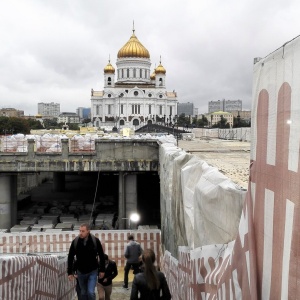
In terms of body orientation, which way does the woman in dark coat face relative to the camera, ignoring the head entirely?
away from the camera

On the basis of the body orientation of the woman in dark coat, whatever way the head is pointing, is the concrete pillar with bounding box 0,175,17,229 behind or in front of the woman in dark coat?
in front

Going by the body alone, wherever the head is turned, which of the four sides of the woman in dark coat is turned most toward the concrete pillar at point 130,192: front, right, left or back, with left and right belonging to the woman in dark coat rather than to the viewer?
front

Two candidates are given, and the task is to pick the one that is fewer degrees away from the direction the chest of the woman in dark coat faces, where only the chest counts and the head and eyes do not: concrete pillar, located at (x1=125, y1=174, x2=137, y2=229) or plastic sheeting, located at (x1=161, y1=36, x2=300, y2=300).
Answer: the concrete pillar

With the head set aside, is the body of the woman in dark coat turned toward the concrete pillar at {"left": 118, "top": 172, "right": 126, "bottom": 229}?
yes

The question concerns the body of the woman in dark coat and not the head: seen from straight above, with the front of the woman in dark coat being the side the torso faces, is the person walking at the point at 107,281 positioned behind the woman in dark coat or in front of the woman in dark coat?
in front
